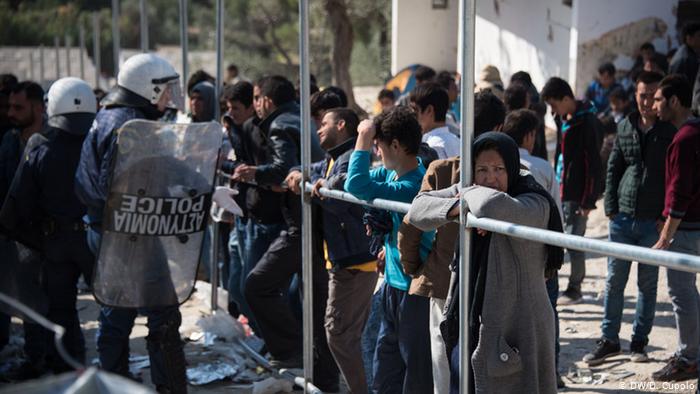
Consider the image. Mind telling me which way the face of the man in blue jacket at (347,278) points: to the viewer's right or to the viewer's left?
to the viewer's left

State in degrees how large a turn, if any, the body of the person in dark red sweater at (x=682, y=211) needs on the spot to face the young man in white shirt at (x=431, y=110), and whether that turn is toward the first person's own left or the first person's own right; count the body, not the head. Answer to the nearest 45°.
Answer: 0° — they already face them

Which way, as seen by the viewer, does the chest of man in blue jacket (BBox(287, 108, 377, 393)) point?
to the viewer's left

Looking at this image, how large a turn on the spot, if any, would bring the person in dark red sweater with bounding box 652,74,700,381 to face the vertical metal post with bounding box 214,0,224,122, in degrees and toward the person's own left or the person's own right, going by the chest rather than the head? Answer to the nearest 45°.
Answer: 0° — they already face it

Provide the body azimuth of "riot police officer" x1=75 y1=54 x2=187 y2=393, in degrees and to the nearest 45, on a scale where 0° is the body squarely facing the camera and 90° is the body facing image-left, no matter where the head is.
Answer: approximately 270°

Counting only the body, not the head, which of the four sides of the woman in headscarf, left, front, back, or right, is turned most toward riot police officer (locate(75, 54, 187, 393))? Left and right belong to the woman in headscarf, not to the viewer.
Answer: right

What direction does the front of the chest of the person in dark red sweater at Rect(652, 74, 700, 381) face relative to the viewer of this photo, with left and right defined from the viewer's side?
facing to the left of the viewer

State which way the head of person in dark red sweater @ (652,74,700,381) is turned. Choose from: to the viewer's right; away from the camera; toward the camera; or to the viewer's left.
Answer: to the viewer's left

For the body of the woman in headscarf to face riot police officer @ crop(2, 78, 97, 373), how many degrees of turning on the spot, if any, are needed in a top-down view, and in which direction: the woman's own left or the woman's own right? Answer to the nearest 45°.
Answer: approximately 90° to the woman's own right

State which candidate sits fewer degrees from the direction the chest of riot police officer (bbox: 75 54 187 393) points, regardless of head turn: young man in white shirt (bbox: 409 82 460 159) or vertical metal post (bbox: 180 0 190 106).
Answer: the young man in white shirt

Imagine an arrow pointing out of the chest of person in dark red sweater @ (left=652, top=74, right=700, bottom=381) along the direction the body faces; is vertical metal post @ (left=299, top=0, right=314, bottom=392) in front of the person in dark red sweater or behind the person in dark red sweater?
in front

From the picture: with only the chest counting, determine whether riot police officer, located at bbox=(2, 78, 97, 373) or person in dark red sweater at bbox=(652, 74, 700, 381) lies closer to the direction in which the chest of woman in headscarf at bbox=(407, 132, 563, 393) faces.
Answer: the riot police officer
